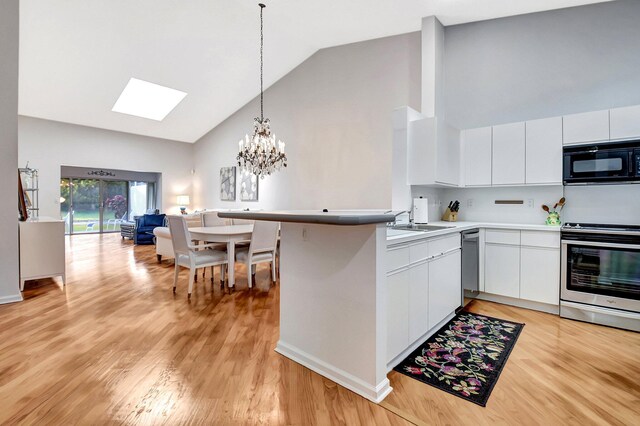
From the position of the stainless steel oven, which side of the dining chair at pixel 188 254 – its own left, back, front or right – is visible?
right

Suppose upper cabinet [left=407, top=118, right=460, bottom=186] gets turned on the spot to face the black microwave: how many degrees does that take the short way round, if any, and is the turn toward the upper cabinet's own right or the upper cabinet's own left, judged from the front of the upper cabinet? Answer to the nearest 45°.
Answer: approximately 45° to the upper cabinet's own left

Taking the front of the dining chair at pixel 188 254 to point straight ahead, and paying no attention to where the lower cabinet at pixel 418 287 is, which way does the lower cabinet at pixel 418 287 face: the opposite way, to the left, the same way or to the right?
to the right

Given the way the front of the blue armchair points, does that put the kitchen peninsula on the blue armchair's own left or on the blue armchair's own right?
on the blue armchair's own left

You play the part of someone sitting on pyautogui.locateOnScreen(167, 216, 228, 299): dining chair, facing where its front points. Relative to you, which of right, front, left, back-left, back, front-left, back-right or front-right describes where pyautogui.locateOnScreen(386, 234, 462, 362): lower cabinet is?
right

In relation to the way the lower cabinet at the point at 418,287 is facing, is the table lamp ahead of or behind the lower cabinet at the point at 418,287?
behind

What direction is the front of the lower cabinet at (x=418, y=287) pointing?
to the viewer's right

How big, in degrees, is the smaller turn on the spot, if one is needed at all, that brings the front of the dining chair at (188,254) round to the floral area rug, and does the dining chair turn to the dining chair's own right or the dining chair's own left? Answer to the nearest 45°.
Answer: approximately 90° to the dining chair's own right

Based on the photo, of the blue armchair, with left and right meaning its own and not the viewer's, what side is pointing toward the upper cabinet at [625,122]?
front

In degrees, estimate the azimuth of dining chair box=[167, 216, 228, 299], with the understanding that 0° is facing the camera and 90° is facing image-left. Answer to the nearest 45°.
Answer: approximately 225°

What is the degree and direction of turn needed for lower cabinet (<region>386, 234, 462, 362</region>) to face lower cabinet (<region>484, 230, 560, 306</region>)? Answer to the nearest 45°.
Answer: approximately 45° to its left
